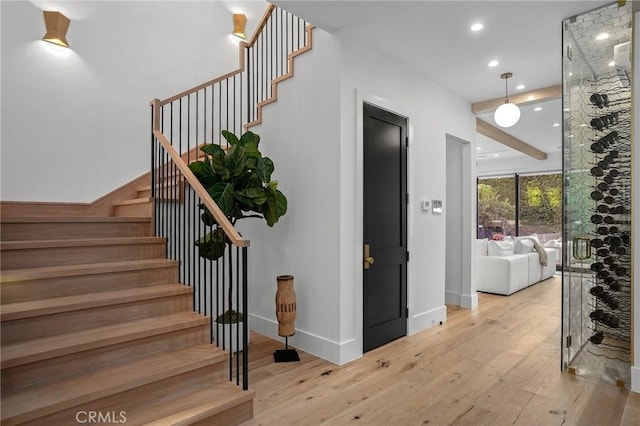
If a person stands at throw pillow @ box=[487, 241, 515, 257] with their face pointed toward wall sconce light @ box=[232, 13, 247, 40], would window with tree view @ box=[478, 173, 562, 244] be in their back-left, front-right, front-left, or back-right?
back-right

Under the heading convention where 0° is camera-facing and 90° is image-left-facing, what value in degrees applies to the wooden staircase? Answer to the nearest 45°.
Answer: approximately 315°

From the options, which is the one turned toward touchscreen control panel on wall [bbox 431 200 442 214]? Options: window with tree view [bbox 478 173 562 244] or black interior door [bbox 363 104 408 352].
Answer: the window with tree view

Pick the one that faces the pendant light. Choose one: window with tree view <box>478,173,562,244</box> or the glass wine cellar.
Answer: the window with tree view

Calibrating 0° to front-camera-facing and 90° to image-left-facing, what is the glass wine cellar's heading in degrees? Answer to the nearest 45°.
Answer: approximately 45°

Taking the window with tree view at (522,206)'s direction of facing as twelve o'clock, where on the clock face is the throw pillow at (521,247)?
The throw pillow is roughly at 12 o'clock from the window with tree view.

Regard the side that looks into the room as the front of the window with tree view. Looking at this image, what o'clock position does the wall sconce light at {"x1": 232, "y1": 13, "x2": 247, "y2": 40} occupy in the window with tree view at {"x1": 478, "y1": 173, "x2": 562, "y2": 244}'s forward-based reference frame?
The wall sconce light is roughly at 1 o'clock from the window with tree view.

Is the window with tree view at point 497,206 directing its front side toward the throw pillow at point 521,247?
yes

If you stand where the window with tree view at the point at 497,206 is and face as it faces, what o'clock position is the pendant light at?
The pendant light is roughly at 12 o'clock from the window with tree view.

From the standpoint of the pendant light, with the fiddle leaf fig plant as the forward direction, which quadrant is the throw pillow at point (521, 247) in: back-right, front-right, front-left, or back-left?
back-right
